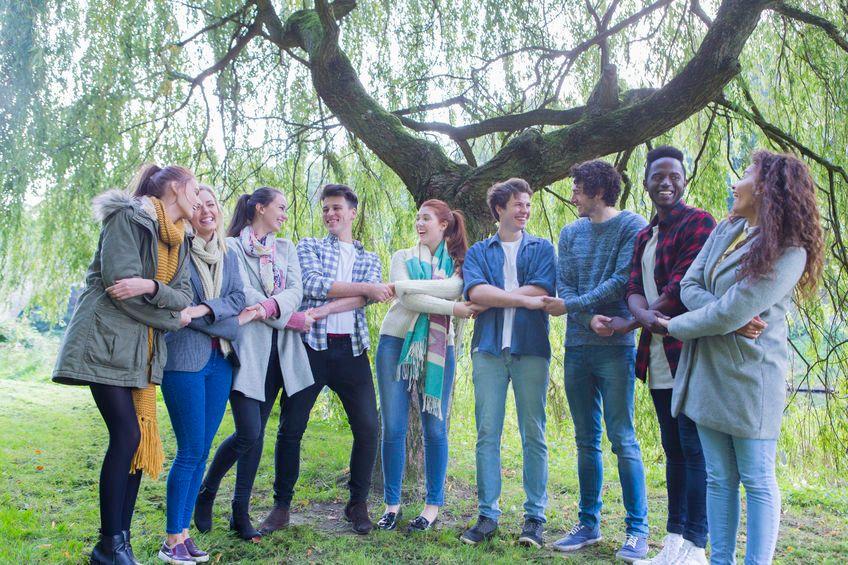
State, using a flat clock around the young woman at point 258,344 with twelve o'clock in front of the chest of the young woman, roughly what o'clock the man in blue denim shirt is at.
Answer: The man in blue denim shirt is roughly at 11 o'clock from the young woman.

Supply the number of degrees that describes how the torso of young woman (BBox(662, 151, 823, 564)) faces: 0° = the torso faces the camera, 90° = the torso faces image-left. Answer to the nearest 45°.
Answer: approximately 45°

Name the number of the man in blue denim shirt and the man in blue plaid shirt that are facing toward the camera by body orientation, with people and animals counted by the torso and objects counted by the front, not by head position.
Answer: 2

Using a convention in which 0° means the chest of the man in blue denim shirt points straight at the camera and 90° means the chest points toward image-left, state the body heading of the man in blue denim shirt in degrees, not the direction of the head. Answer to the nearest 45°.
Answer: approximately 0°

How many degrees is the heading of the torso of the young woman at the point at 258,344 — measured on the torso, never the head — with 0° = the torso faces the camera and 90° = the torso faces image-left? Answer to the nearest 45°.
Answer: approximately 315°

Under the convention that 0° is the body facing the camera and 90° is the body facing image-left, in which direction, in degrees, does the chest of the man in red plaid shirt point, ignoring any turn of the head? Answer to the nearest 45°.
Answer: approximately 45°

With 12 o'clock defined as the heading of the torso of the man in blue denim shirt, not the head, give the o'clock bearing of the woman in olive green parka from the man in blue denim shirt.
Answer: The woman in olive green parka is roughly at 2 o'clock from the man in blue denim shirt.

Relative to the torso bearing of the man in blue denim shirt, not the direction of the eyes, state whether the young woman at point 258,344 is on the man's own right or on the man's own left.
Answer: on the man's own right
